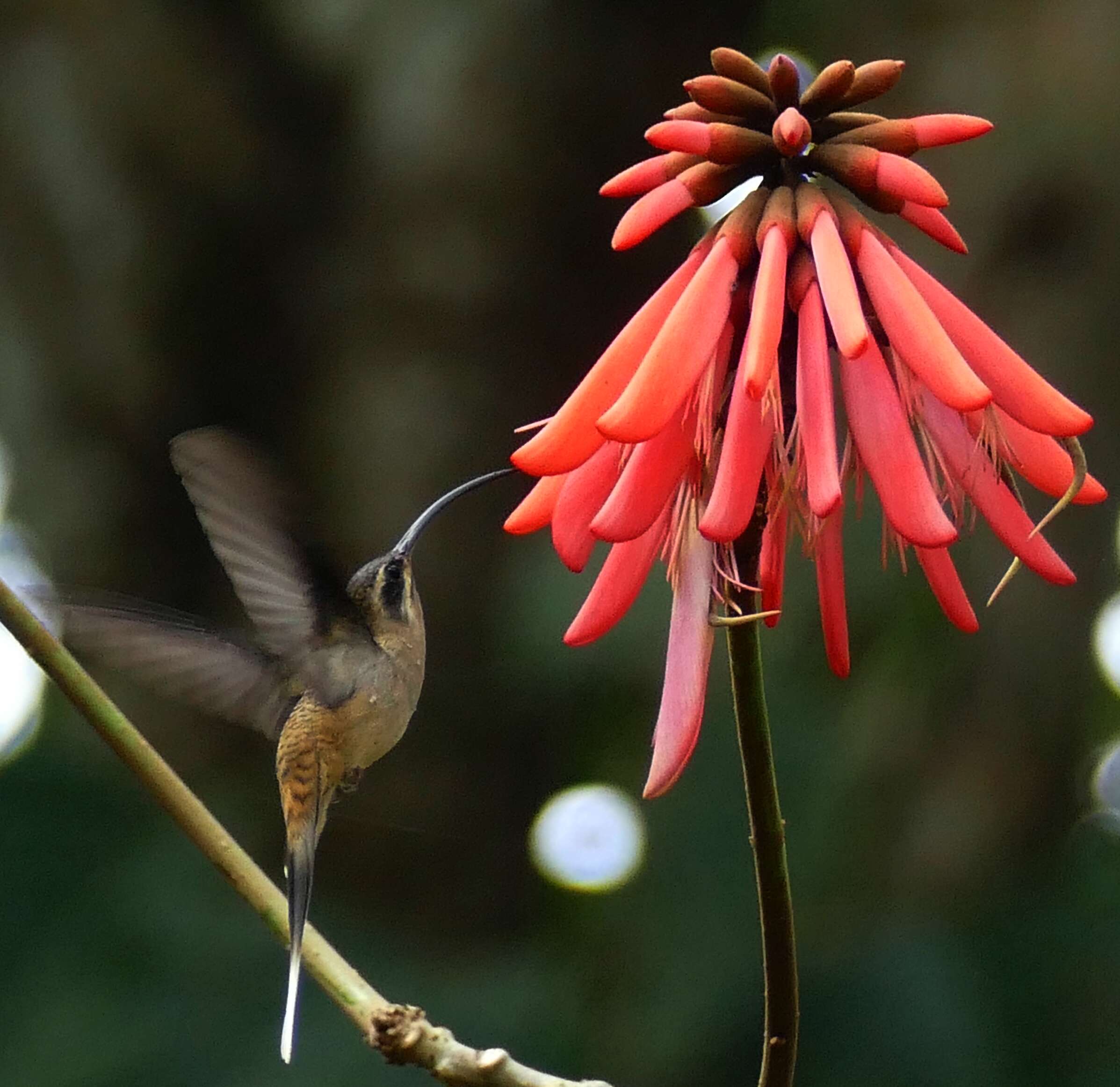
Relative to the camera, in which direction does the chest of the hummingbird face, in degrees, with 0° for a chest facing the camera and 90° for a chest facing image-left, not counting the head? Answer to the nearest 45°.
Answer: approximately 270°

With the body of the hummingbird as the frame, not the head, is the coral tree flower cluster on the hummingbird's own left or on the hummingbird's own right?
on the hummingbird's own right
